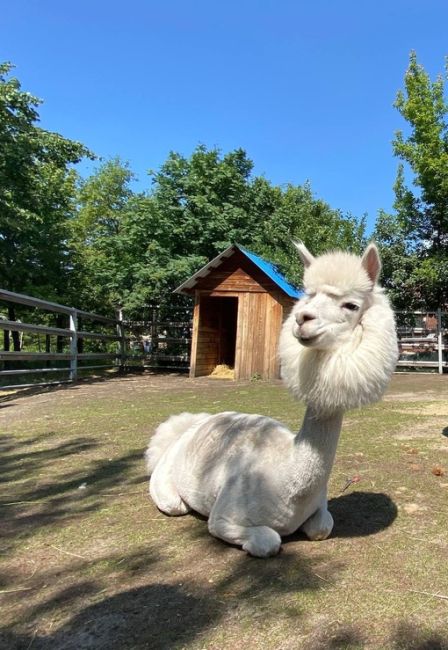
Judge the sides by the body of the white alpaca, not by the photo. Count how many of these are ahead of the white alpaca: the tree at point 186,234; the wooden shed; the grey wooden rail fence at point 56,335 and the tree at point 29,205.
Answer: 0

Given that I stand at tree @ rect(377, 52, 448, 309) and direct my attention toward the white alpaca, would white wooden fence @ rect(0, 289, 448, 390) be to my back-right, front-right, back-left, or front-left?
front-right

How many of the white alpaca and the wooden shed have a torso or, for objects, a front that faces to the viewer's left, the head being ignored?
0

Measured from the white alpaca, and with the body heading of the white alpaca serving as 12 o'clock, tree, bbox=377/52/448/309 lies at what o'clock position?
The tree is roughly at 8 o'clock from the white alpaca.

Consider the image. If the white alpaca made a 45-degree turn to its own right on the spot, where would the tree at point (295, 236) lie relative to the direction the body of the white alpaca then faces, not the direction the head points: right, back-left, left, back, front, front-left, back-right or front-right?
back

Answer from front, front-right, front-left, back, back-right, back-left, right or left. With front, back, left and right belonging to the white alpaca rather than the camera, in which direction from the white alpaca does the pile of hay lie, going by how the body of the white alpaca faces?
back-left

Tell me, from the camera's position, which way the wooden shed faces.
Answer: facing the viewer

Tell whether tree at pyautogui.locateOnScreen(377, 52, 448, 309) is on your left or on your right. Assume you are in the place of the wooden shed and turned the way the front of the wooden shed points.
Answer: on your left

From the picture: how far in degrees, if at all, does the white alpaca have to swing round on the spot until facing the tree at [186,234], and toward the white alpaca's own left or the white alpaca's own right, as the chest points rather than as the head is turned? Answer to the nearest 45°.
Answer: approximately 135° to the white alpaca's own left

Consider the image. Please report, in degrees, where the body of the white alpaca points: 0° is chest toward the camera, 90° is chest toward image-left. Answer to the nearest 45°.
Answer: approximately 315°

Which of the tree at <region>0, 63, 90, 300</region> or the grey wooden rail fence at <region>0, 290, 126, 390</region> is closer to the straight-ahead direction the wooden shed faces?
the grey wooden rail fence

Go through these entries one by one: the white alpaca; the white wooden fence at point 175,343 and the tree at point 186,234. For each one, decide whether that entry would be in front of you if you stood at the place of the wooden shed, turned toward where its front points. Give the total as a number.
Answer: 1

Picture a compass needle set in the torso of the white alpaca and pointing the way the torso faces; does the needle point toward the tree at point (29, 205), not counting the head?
no

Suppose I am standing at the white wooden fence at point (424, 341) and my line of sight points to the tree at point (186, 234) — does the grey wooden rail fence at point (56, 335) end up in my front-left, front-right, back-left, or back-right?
front-left

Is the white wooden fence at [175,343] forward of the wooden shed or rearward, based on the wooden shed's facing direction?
rearward

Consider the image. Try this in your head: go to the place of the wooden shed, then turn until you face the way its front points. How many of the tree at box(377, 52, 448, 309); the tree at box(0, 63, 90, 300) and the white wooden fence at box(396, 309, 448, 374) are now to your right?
1
